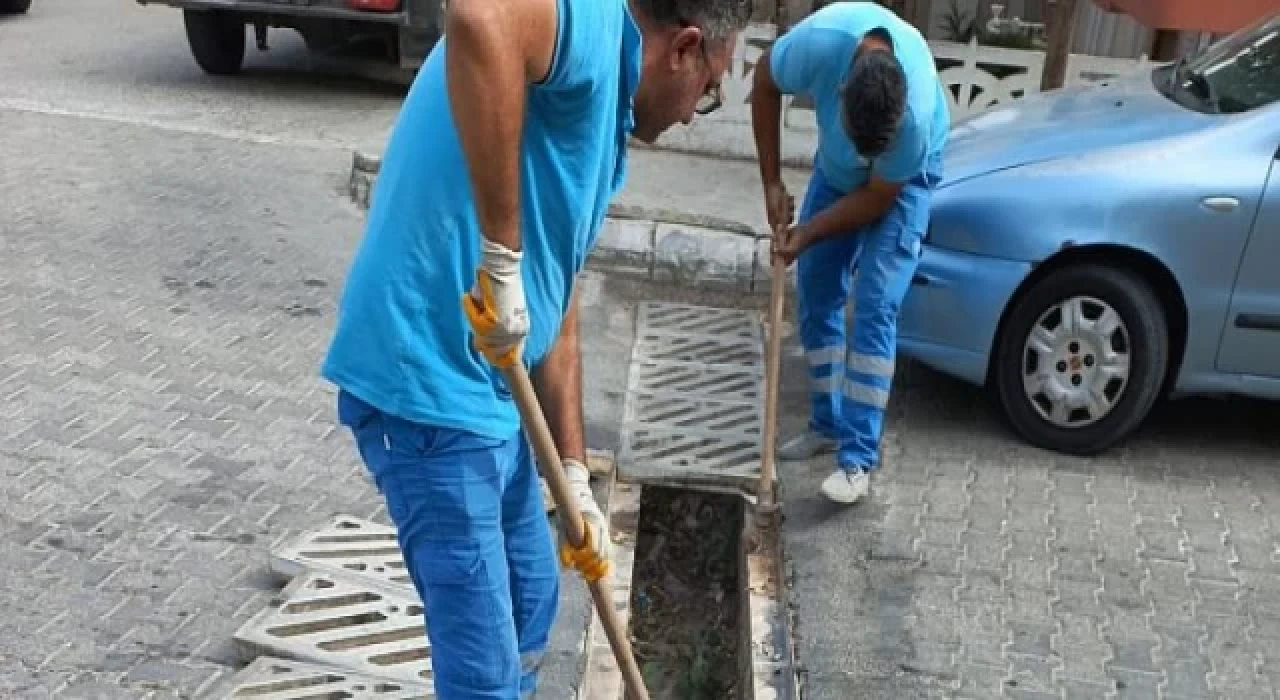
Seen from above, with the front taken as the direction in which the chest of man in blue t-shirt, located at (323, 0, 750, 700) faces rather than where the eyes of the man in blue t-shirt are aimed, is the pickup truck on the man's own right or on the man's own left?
on the man's own left

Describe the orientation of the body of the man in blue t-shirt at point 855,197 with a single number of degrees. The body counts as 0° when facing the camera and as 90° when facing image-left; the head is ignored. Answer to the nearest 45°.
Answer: approximately 45°

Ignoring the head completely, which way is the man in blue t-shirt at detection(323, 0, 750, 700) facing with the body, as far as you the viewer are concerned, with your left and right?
facing to the right of the viewer

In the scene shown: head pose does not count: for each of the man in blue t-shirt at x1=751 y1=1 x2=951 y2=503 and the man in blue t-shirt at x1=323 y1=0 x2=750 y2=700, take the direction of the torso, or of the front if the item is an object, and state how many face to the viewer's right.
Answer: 1

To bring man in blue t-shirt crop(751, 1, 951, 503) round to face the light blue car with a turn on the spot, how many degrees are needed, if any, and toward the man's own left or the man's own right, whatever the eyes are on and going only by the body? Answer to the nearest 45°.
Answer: approximately 135° to the man's own left

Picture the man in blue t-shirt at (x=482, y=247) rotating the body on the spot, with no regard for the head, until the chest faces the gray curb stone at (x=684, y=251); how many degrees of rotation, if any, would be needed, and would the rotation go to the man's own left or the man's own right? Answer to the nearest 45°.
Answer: approximately 90° to the man's own left

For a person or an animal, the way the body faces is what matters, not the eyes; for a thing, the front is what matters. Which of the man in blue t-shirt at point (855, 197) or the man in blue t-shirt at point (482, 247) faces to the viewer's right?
the man in blue t-shirt at point (482, 247)

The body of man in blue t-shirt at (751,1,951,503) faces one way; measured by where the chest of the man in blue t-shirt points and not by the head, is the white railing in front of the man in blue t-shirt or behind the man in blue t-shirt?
behind

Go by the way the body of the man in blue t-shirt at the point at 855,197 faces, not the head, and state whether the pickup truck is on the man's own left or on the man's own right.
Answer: on the man's own right

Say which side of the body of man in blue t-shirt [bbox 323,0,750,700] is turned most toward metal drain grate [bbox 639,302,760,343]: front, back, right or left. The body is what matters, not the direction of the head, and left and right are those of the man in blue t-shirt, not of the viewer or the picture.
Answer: left

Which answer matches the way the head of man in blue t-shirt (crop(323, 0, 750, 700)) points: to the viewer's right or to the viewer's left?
to the viewer's right

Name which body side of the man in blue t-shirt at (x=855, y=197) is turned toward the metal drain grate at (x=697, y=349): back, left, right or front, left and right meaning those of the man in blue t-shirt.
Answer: right

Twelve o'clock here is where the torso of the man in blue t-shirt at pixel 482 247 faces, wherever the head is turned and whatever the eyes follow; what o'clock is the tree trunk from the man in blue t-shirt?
The tree trunk is roughly at 10 o'clock from the man in blue t-shirt.
